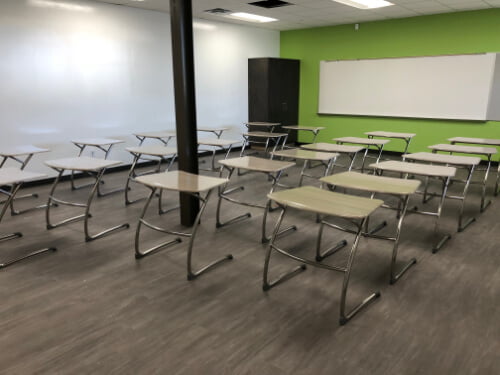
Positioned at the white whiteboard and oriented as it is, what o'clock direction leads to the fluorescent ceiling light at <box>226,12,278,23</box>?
The fluorescent ceiling light is roughly at 1 o'clock from the white whiteboard.

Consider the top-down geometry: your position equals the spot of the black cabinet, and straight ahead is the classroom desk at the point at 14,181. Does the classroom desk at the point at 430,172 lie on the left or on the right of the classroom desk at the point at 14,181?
left

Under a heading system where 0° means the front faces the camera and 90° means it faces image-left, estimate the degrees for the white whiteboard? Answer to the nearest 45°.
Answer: approximately 45°

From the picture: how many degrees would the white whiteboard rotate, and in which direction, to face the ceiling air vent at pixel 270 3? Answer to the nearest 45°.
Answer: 0° — it already faces it

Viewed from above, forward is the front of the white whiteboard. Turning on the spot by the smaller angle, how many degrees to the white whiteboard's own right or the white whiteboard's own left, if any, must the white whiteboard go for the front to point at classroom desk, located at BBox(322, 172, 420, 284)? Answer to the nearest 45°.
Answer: approximately 45° to the white whiteboard's own left
